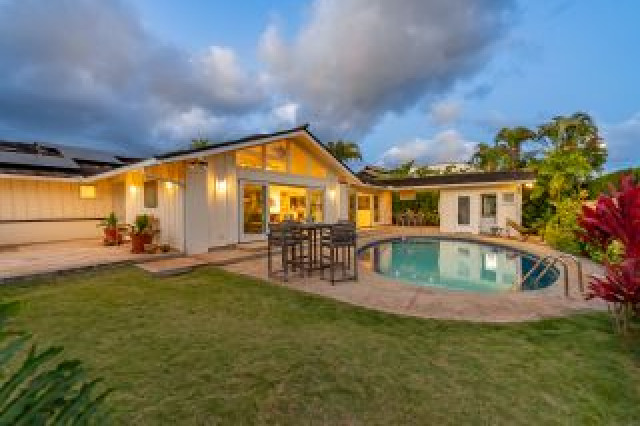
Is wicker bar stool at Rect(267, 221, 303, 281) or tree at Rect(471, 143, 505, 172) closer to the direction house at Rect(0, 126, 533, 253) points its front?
the wicker bar stool

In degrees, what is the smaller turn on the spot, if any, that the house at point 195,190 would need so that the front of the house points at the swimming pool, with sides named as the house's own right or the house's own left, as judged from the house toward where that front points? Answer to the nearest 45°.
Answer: approximately 45° to the house's own left

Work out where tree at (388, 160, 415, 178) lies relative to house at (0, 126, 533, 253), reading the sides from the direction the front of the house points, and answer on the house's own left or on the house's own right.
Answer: on the house's own left

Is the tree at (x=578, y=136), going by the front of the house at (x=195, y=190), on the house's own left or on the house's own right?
on the house's own left

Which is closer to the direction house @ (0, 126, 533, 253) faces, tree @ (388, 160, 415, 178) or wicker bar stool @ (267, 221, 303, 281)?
the wicker bar stool

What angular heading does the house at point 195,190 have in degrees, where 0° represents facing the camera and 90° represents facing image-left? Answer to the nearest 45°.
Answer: approximately 315°

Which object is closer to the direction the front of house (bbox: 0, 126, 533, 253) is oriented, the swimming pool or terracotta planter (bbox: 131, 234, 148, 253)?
the swimming pool

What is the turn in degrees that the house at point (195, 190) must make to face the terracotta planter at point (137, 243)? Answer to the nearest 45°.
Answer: approximately 90° to its right

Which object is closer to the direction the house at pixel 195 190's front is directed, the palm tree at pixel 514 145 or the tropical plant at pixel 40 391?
the tropical plant
